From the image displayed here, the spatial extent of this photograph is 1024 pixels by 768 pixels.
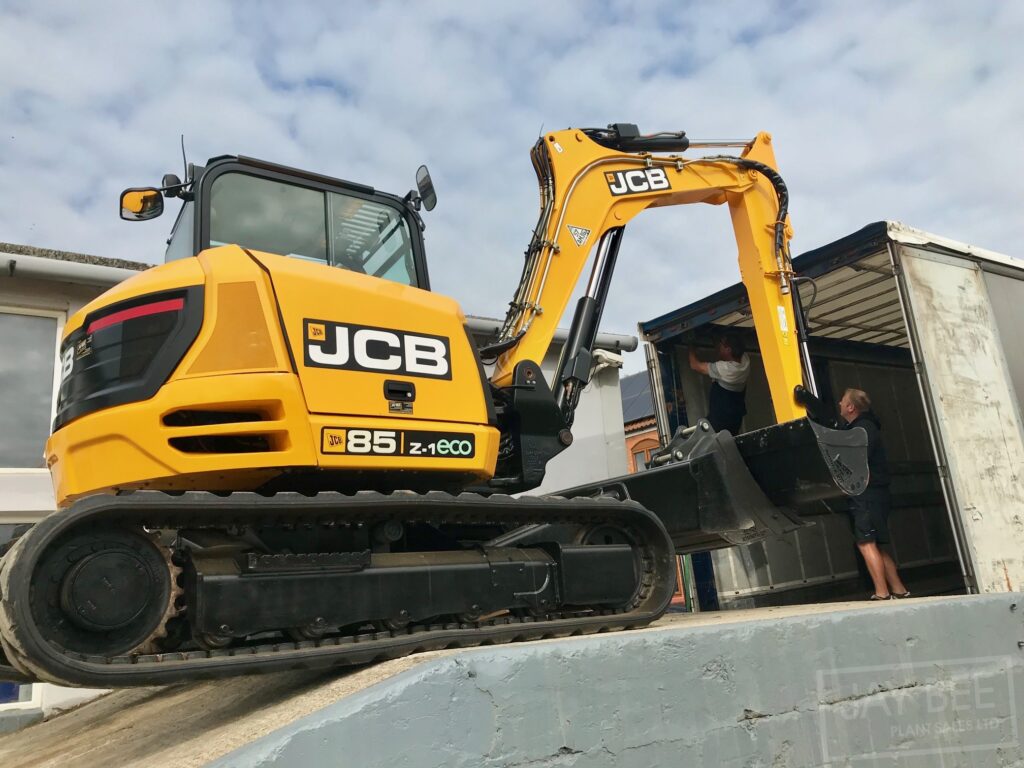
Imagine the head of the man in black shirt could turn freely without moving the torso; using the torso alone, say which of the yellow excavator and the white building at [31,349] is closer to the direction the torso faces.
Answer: the white building

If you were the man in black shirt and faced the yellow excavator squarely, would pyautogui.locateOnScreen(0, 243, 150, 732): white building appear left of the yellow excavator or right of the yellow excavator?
right

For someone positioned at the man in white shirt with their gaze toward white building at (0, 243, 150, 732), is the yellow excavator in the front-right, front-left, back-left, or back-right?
front-left

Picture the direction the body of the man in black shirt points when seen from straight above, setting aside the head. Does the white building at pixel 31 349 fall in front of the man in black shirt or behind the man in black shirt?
in front

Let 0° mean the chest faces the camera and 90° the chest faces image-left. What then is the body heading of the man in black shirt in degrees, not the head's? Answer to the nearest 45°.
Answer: approximately 90°

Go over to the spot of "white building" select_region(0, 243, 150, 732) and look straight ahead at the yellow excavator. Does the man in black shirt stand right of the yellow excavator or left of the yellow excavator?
left

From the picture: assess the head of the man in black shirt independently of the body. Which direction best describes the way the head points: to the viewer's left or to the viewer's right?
to the viewer's left

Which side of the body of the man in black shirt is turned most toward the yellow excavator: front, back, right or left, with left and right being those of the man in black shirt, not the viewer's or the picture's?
left
